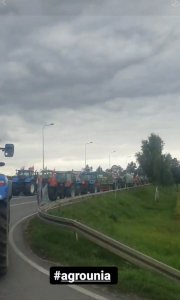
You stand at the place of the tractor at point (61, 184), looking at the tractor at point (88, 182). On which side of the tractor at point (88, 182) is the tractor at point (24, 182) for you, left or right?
left

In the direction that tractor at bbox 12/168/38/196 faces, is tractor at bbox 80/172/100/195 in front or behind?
in front

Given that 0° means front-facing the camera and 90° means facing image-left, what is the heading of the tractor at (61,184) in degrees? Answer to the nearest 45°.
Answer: approximately 225°

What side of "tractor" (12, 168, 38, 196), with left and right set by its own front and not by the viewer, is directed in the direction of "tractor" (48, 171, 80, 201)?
right

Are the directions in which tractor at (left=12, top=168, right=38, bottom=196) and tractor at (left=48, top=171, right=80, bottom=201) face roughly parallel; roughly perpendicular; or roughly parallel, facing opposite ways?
roughly parallel

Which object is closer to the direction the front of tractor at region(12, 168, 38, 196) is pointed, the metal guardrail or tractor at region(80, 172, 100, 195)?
the tractor

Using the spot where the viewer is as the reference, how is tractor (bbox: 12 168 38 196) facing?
facing away from the viewer and to the right of the viewer

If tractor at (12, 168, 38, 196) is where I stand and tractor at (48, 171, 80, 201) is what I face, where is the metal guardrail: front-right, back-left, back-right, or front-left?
front-right

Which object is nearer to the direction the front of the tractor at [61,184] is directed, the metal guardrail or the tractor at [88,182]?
the tractor

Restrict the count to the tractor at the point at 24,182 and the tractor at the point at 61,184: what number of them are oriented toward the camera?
0

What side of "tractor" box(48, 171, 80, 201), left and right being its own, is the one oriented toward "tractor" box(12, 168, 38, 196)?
left
